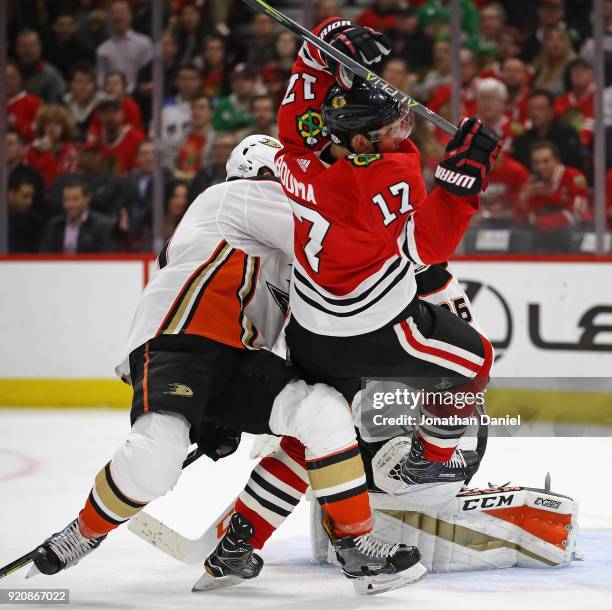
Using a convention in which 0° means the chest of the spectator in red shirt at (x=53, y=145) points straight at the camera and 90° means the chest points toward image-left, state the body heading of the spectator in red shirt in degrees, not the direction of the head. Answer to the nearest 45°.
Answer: approximately 0°

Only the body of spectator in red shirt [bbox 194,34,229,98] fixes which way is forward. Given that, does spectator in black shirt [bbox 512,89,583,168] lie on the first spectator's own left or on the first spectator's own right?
on the first spectator's own left

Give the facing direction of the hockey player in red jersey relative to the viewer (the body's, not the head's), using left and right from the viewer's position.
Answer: facing away from the viewer and to the right of the viewer

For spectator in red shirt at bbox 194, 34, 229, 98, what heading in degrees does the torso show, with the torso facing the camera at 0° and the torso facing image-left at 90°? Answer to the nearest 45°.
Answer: approximately 0°

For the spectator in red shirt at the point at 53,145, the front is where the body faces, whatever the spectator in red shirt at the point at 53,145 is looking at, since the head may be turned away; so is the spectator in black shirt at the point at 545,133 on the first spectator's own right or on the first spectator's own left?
on the first spectator's own left

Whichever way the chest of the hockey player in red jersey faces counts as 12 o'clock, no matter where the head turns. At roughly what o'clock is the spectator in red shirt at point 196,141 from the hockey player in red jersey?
The spectator in red shirt is roughly at 10 o'clock from the hockey player in red jersey.
